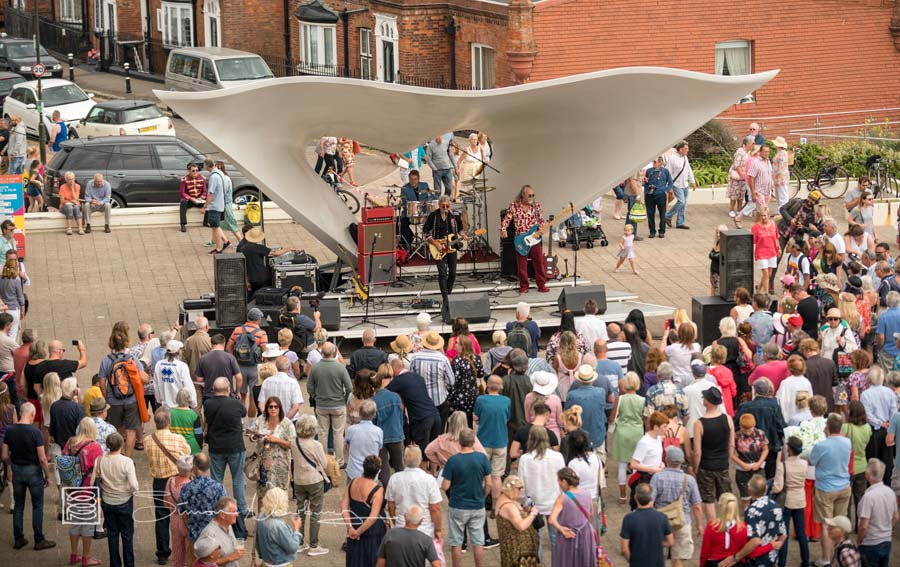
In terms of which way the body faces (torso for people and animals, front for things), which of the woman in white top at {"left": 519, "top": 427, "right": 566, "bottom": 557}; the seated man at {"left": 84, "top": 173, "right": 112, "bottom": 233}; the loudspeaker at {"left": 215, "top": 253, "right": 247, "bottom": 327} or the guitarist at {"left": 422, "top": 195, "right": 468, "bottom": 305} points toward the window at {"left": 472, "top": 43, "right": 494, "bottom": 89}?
the woman in white top

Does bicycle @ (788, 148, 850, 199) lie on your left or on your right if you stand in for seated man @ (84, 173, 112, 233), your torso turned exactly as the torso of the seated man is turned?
on your left

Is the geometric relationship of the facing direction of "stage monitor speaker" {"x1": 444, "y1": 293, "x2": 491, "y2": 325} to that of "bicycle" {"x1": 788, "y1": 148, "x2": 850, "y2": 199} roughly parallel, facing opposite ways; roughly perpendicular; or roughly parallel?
roughly perpendicular

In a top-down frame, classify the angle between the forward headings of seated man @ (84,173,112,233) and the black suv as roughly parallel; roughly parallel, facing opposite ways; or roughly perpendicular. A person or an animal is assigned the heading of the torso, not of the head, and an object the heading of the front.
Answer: roughly perpendicular

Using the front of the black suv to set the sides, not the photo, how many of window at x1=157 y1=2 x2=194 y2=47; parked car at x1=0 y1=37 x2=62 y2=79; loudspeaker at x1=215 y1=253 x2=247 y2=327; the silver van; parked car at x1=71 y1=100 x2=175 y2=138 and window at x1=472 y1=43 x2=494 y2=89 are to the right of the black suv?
1

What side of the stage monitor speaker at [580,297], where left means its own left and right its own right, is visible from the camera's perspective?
back

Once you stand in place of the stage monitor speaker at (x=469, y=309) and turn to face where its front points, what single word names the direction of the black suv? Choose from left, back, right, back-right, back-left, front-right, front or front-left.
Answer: front-left

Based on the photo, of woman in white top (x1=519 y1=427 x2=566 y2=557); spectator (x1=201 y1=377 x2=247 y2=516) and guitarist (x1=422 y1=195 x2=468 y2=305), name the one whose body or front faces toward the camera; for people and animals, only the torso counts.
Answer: the guitarist

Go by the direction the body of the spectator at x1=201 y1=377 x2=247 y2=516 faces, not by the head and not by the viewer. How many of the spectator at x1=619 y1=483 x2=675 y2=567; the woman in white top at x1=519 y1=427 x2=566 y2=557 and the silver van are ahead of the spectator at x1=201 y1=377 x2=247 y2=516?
1

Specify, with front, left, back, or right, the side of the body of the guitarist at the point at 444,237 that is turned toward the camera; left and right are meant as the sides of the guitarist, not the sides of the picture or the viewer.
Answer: front

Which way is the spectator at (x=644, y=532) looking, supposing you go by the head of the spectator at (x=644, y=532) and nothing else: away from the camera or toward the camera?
away from the camera

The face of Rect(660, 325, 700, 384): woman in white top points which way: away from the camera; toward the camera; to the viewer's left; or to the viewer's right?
away from the camera

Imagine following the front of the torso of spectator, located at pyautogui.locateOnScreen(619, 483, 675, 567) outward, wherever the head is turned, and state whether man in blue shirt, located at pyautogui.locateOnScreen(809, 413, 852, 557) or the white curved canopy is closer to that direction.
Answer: the white curved canopy

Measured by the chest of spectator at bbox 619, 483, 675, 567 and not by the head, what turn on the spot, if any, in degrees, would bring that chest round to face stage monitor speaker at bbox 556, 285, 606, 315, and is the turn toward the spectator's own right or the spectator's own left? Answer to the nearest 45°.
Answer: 0° — they already face it

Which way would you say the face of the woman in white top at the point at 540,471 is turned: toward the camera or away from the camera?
away from the camera

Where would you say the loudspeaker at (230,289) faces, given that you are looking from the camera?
facing the viewer

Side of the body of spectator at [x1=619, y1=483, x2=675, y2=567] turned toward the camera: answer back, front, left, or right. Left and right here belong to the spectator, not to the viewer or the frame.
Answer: back

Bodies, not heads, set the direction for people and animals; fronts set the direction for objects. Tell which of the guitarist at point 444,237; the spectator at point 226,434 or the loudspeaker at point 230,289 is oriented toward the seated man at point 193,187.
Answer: the spectator

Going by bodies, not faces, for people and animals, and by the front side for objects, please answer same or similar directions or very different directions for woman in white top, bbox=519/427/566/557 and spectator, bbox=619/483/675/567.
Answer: same or similar directions
